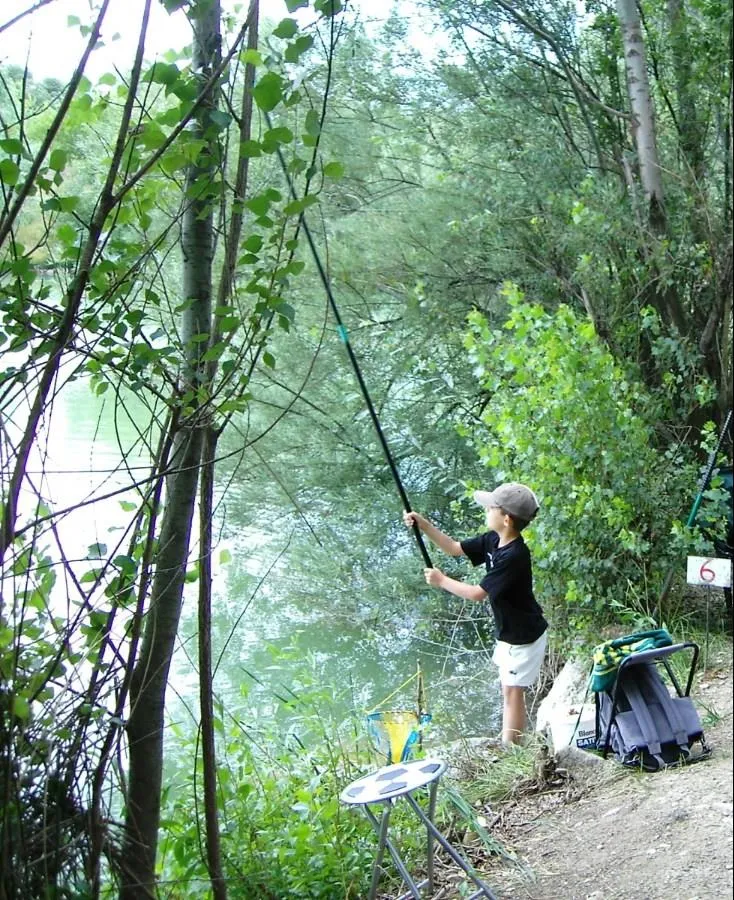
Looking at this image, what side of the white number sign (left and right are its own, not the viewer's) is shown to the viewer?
front

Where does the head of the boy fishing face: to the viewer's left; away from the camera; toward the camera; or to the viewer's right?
to the viewer's left

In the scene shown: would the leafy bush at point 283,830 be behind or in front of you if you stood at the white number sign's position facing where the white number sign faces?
in front

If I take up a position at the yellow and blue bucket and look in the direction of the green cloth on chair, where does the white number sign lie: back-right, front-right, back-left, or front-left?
front-left

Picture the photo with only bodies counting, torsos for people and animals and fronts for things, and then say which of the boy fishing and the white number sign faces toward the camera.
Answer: the white number sign

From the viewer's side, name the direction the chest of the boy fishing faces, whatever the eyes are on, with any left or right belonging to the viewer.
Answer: facing to the left of the viewer

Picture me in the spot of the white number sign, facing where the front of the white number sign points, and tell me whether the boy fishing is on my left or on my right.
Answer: on my right
